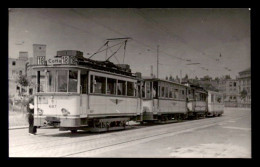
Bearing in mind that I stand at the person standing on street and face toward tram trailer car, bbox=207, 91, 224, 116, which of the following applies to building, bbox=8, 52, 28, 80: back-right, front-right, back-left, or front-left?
front-left

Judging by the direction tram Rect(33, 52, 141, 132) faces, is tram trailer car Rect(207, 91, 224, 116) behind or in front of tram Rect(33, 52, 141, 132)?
behind

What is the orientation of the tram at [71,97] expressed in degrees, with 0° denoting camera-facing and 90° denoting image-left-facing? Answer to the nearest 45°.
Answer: approximately 45°

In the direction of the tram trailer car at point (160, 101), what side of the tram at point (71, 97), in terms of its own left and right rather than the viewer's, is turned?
back

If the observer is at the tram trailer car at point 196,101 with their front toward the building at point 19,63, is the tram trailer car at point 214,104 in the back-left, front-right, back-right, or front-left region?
back-right

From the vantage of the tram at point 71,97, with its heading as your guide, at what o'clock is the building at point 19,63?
The building is roughly at 4 o'clock from the tram.

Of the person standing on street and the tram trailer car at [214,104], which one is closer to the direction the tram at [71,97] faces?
the person standing on street

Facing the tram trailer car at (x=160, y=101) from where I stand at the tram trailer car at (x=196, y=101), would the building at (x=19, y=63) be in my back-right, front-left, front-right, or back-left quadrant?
front-right

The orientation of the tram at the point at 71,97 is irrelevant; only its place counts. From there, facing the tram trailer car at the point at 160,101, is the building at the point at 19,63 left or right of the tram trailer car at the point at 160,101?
left

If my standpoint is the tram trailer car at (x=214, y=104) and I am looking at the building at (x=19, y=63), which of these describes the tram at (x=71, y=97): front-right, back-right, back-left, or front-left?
front-left

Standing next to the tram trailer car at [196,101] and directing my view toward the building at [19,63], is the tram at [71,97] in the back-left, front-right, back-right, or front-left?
front-left

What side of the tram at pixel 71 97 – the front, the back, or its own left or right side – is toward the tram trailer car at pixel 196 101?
back
